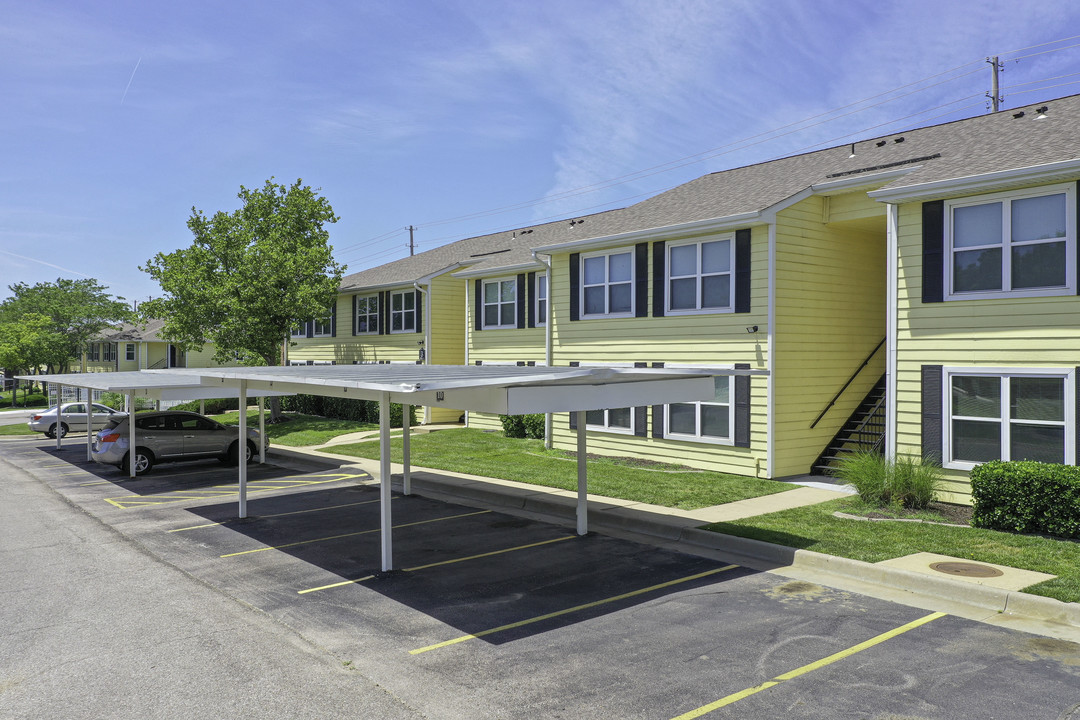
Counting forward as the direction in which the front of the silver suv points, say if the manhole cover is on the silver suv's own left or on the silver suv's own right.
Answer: on the silver suv's own right

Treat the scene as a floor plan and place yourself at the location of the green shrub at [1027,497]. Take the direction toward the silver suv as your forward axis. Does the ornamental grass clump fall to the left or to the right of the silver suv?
right

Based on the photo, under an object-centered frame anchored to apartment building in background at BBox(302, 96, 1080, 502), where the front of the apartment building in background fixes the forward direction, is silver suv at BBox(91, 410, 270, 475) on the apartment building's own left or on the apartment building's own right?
on the apartment building's own right

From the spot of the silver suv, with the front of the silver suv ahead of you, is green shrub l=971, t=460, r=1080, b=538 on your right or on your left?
on your right

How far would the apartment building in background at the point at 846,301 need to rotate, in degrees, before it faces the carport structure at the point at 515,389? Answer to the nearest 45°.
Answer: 0° — it already faces it

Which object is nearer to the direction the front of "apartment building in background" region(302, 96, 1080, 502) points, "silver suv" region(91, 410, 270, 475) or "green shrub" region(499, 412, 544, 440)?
the silver suv

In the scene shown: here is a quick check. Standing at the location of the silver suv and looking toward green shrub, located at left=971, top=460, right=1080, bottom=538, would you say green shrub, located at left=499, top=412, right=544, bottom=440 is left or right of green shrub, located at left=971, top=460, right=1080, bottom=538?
left

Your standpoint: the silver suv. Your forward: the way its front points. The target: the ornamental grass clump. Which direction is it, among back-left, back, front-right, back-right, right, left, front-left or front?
right

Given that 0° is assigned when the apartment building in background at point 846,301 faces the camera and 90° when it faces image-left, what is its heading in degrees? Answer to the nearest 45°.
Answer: approximately 45°

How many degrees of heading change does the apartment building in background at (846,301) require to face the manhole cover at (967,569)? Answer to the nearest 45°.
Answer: approximately 45° to its left
